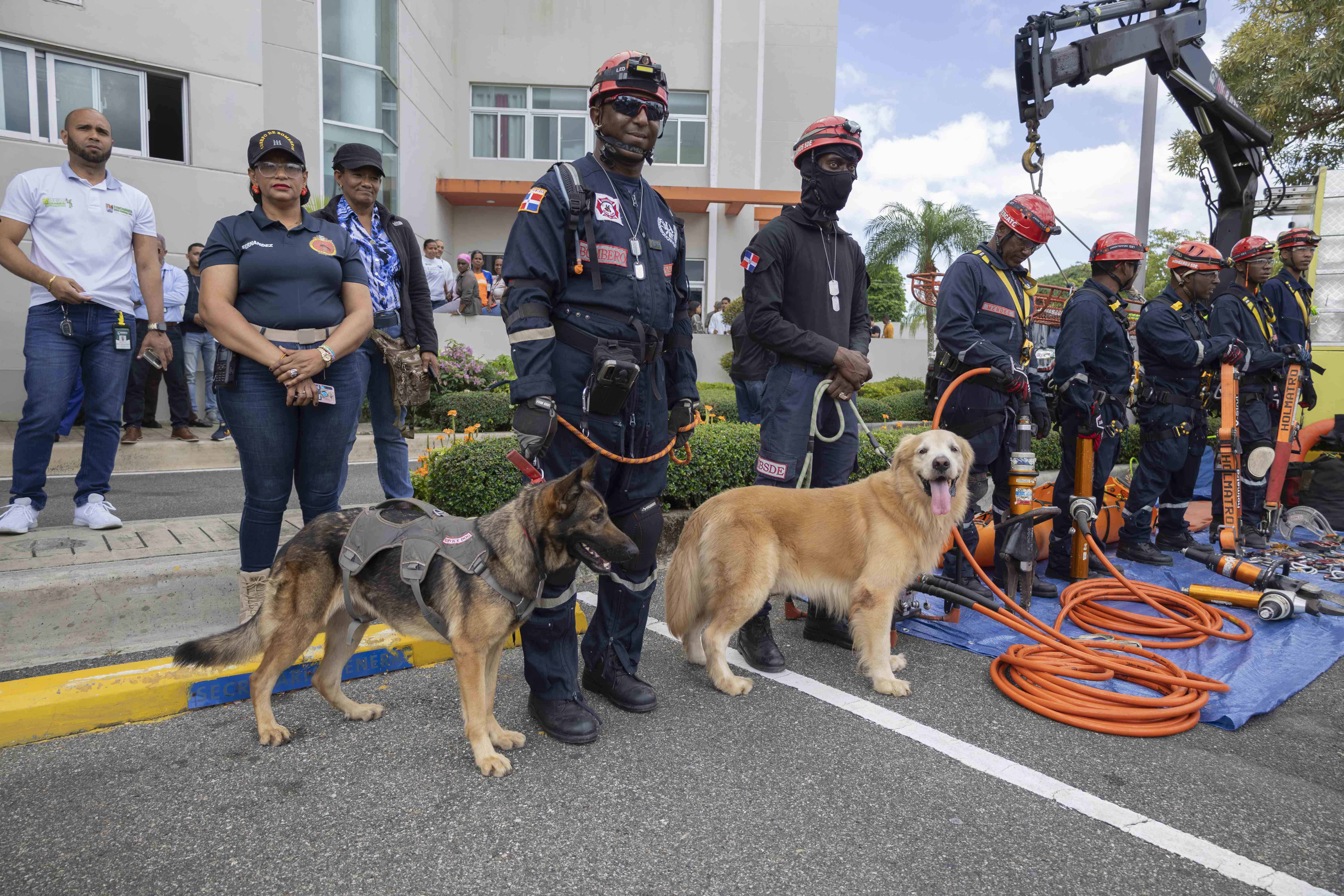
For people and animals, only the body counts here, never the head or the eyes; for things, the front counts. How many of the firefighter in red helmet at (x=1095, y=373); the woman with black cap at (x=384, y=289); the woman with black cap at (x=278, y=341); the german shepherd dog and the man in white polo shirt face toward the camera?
3

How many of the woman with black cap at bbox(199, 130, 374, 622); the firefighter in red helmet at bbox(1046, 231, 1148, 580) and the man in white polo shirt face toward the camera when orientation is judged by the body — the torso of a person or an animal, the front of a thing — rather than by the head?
2

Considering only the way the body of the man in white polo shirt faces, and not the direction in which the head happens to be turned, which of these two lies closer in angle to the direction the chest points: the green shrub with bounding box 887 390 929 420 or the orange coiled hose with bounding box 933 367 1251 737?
the orange coiled hose

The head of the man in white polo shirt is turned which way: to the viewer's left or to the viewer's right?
to the viewer's right

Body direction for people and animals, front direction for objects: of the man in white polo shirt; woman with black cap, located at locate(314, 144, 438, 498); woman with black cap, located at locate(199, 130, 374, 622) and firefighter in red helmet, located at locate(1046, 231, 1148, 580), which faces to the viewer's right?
the firefighter in red helmet

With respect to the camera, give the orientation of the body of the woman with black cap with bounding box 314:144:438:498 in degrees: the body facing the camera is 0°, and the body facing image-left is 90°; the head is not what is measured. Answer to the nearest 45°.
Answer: approximately 0°

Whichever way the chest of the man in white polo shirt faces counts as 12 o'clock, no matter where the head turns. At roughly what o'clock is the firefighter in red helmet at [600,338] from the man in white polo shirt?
The firefighter in red helmet is roughly at 11 o'clock from the man in white polo shirt.

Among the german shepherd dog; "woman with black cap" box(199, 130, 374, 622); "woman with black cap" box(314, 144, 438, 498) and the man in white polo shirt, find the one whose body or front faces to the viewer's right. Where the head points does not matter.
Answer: the german shepherd dog

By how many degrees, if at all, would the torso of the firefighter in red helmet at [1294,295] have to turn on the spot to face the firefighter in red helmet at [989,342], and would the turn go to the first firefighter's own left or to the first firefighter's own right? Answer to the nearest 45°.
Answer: approximately 45° to the first firefighter's own right

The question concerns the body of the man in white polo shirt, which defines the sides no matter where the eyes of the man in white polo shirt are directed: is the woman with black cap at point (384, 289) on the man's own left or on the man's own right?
on the man's own left

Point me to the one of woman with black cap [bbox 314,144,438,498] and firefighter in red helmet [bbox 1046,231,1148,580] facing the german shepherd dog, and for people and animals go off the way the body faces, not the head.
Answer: the woman with black cap

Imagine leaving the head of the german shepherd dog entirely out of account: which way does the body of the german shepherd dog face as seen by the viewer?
to the viewer's right

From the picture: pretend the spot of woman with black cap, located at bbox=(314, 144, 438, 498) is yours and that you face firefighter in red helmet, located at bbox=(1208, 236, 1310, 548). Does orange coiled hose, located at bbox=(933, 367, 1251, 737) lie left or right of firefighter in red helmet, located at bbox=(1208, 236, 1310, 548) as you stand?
right
